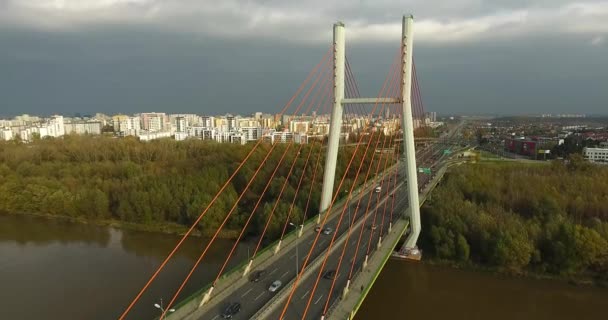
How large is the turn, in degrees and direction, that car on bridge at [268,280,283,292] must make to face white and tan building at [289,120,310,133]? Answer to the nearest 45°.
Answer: approximately 135° to its right

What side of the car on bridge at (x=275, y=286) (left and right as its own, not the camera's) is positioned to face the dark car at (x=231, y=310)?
front

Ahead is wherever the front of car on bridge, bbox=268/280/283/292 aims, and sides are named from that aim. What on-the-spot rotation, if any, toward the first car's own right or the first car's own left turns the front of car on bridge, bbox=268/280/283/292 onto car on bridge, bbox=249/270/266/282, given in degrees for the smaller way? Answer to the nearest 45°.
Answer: approximately 90° to the first car's own right

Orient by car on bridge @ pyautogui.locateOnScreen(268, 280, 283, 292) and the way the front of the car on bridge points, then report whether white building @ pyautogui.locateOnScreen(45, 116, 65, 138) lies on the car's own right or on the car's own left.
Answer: on the car's own right

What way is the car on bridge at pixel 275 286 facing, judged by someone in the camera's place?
facing the viewer and to the left of the viewer

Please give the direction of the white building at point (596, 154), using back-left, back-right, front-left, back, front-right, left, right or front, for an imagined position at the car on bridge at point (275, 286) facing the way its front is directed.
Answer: back

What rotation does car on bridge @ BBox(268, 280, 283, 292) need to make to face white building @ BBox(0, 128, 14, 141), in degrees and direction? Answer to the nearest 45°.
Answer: approximately 90° to its right

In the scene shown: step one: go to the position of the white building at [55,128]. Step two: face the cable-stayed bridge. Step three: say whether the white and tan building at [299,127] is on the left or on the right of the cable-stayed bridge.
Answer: left
